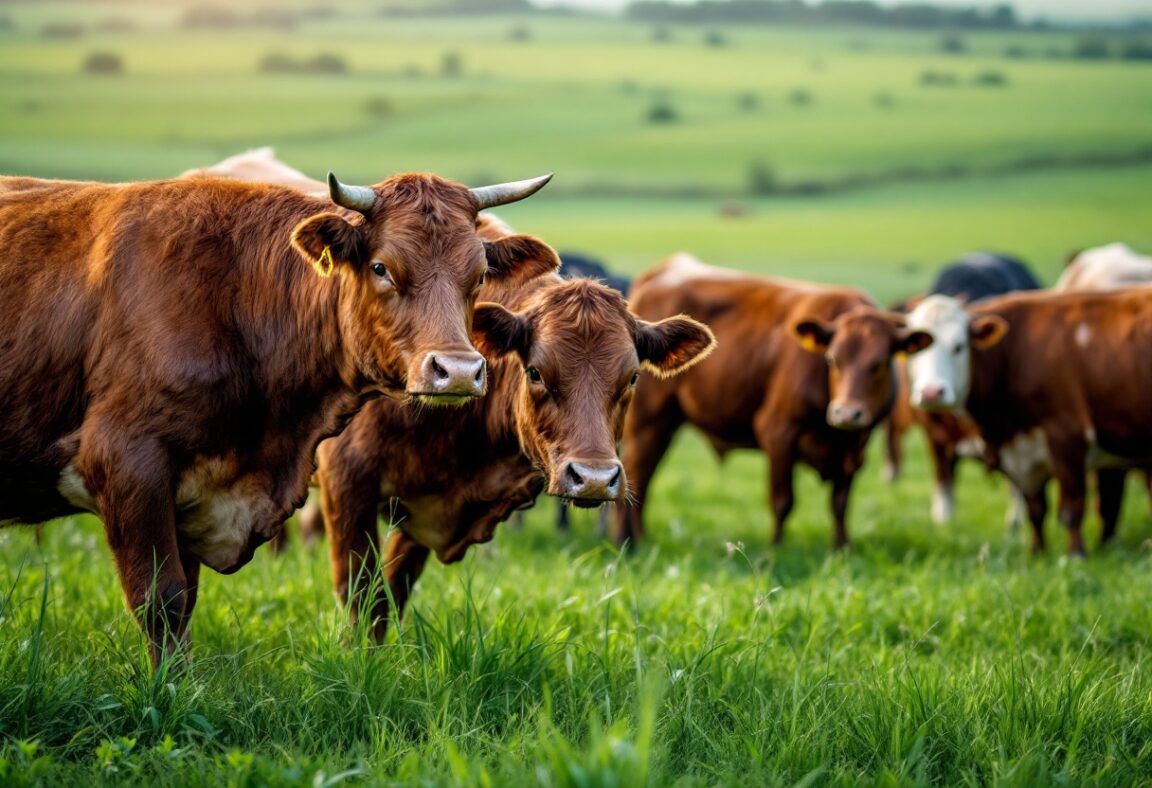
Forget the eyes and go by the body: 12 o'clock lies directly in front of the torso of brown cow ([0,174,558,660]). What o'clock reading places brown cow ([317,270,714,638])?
brown cow ([317,270,714,638]) is roughly at 10 o'clock from brown cow ([0,174,558,660]).

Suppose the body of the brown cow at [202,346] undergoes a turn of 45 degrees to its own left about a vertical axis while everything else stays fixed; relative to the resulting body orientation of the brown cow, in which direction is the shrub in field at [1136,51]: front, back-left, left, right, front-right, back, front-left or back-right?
front-left

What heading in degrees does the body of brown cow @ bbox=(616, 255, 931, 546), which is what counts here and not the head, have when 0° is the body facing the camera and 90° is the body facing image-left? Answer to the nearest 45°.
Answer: approximately 315°

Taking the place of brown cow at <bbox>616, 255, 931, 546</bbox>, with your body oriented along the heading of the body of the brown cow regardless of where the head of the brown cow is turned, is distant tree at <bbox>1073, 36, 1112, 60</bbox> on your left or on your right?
on your left

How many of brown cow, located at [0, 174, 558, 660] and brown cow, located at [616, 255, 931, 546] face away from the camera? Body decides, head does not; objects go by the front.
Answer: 0

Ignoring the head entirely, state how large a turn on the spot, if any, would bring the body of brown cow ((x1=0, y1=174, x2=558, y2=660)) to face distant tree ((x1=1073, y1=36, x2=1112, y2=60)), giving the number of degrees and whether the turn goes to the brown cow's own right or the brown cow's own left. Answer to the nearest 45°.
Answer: approximately 90° to the brown cow's own left

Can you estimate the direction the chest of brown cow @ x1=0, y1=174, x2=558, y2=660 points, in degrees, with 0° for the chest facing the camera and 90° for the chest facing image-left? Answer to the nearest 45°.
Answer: approximately 315°

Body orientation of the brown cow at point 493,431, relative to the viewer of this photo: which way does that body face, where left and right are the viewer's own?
facing the viewer and to the right of the viewer
